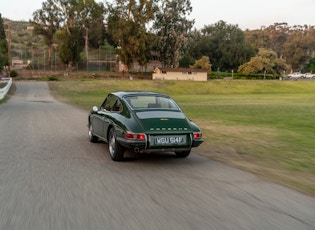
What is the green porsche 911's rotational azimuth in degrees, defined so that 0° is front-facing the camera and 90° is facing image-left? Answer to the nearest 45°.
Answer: approximately 135°
